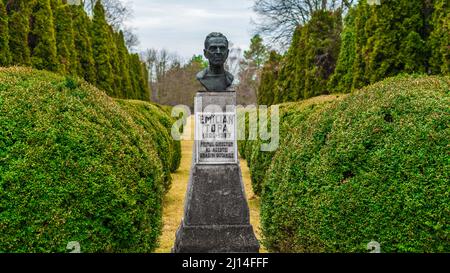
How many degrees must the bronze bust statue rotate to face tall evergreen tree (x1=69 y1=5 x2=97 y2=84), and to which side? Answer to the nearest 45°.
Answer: approximately 135° to its right

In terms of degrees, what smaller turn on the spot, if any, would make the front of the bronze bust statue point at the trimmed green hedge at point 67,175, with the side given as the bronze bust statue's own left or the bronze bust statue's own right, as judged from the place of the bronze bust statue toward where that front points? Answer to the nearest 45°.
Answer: approximately 45° to the bronze bust statue's own right

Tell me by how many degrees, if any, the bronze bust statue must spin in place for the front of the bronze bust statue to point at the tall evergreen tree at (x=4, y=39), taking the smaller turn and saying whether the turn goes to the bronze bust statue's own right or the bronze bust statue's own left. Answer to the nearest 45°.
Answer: approximately 135° to the bronze bust statue's own right

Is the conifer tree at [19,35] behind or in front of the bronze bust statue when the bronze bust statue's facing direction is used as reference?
behind

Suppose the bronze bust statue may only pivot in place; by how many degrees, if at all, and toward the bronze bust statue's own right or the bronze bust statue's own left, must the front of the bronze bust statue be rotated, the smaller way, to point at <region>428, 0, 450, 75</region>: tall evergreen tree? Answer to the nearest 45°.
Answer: approximately 135° to the bronze bust statue's own left

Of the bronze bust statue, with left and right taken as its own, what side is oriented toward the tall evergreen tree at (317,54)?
back

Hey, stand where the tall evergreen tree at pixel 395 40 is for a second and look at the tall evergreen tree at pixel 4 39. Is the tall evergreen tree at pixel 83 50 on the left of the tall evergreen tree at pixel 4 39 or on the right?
right

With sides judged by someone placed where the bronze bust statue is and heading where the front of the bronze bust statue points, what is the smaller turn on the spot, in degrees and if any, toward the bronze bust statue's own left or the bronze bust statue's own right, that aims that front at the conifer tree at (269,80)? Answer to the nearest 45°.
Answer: approximately 180°

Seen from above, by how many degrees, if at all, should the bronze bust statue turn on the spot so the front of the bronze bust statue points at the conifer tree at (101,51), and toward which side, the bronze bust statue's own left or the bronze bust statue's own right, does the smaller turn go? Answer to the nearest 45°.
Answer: approximately 180°

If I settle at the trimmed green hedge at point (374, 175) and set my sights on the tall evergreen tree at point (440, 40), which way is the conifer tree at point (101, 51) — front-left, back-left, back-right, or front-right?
front-left

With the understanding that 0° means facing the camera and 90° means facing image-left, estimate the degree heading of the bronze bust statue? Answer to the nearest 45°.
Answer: approximately 0°

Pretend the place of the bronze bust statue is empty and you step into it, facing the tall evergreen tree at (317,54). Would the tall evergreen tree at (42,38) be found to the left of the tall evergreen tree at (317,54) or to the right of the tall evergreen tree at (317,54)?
left

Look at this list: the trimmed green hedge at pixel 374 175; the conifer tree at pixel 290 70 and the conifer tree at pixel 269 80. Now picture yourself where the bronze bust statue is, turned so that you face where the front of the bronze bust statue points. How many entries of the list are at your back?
2
